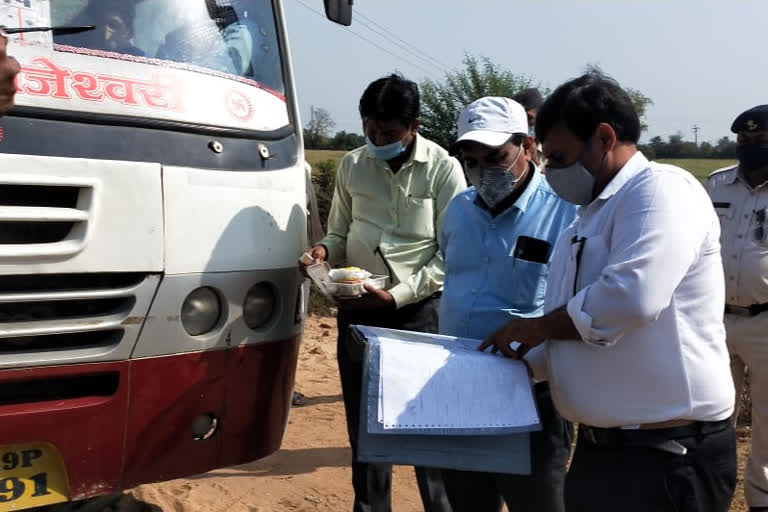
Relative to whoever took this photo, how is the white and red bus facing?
facing the viewer and to the right of the viewer

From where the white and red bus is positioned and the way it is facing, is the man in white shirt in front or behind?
in front

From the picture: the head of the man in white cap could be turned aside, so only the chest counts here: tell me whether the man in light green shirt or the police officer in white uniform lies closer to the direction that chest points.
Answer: the man in light green shirt

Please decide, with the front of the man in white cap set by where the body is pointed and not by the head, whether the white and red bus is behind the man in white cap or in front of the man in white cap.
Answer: in front

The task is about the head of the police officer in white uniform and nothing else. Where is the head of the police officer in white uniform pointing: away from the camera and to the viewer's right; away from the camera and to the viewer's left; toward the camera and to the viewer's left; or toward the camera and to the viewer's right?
toward the camera and to the viewer's left

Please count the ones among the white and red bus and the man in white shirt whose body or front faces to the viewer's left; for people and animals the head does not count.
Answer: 1

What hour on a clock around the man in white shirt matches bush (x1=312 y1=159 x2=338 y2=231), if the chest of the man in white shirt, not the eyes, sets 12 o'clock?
The bush is roughly at 2 o'clock from the man in white shirt.

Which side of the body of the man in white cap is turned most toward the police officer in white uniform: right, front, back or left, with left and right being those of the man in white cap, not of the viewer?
back

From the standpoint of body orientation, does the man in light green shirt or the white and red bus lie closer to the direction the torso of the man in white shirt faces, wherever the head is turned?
the white and red bus

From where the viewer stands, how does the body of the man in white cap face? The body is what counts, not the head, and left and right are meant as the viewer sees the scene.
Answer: facing the viewer and to the left of the viewer

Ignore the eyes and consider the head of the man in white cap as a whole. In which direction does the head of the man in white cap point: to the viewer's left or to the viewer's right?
to the viewer's left

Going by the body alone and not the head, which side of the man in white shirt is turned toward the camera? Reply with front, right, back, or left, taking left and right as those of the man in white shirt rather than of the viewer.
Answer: left

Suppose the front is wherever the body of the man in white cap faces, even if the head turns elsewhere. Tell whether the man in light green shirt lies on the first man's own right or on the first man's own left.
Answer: on the first man's own right
